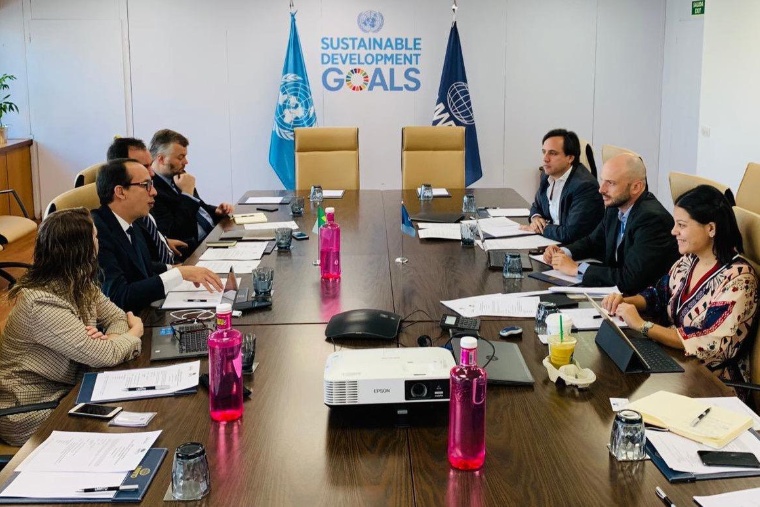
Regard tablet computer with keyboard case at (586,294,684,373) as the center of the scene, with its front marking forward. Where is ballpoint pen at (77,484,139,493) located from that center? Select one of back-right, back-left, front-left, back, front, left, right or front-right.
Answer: back-right

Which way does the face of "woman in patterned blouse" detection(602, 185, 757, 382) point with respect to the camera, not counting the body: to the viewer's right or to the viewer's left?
to the viewer's left

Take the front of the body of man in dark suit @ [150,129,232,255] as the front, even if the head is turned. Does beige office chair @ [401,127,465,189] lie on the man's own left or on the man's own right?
on the man's own left

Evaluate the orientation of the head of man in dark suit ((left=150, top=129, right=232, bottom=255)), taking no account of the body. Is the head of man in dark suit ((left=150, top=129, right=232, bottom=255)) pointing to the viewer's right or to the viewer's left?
to the viewer's right

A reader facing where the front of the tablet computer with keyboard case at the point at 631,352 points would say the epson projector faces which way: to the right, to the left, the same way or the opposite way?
to the right

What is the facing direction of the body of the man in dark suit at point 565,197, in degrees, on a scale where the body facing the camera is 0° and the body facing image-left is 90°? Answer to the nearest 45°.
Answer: approximately 45°

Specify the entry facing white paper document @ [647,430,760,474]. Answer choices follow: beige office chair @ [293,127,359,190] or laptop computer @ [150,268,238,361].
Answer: the beige office chair

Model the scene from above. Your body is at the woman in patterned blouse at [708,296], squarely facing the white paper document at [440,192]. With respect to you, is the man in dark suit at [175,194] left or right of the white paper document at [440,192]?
left

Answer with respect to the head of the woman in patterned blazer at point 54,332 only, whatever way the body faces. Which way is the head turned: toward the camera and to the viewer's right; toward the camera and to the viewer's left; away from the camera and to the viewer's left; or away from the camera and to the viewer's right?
away from the camera and to the viewer's right

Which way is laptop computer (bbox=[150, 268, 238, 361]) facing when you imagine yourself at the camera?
facing to the left of the viewer

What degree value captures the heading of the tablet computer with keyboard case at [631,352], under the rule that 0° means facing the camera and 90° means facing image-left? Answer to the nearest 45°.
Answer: approximately 270°

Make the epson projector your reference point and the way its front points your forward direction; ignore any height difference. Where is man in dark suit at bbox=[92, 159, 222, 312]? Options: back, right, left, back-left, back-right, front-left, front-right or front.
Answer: back-right
